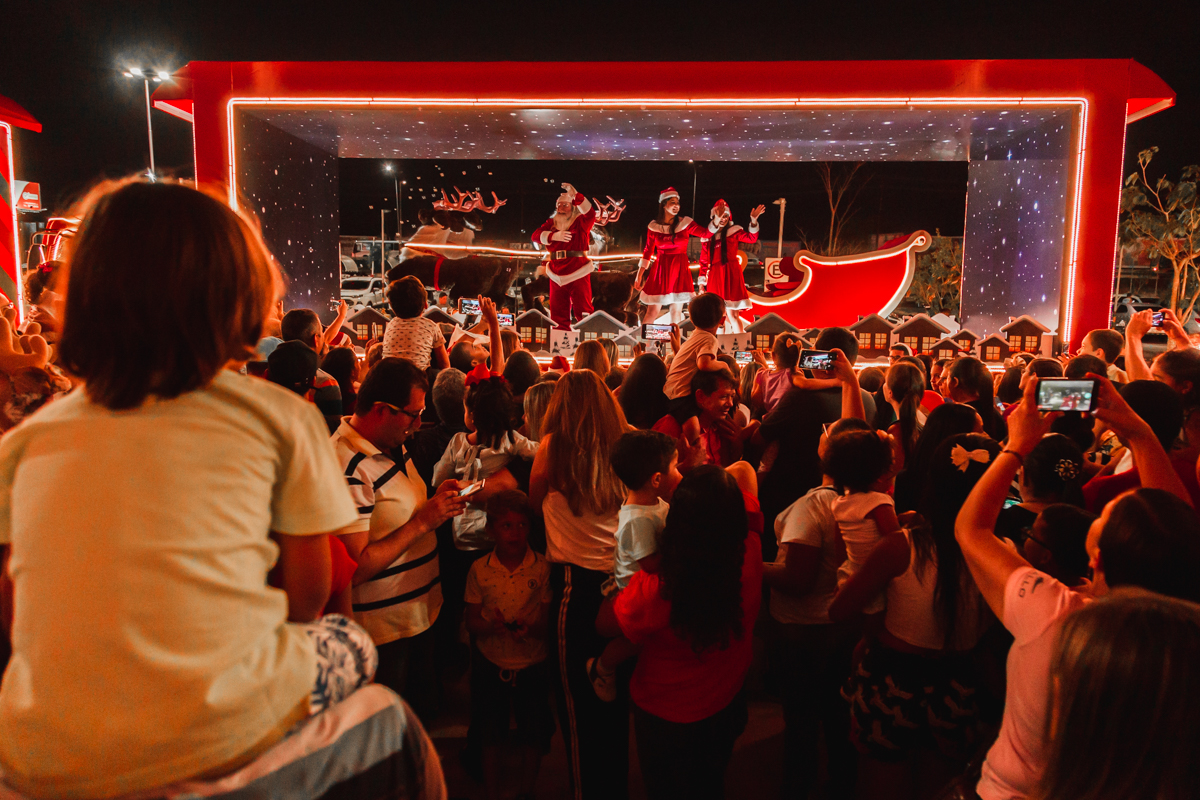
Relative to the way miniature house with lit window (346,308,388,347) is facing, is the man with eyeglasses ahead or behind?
ahead

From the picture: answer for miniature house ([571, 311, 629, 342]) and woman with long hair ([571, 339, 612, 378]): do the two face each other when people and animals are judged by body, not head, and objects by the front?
yes

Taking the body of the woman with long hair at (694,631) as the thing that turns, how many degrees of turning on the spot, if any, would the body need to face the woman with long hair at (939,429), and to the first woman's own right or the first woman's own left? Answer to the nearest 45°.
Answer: approximately 45° to the first woman's own right

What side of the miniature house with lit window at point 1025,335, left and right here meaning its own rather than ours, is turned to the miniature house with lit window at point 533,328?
right

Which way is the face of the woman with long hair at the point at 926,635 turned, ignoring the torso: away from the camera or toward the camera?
away from the camera

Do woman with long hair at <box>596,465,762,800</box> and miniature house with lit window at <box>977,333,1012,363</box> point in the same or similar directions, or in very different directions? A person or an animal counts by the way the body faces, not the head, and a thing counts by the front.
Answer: very different directions

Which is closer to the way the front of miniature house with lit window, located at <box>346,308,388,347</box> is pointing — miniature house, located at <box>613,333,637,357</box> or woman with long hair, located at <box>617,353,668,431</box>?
the woman with long hair

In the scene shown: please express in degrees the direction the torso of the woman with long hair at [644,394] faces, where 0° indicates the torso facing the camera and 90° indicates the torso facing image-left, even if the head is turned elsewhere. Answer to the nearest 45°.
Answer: approximately 180°

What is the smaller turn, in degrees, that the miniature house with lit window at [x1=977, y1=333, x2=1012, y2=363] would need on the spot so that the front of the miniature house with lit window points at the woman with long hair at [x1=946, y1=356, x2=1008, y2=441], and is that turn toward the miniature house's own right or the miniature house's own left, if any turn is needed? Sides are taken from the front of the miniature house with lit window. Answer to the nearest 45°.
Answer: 0° — it already faces them

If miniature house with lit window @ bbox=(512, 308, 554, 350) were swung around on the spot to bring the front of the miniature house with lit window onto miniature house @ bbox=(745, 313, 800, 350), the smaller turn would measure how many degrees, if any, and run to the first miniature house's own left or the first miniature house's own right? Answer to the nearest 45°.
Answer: approximately 90° to the first miniature house's own left

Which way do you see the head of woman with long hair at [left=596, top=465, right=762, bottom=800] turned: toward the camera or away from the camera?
away from the camera

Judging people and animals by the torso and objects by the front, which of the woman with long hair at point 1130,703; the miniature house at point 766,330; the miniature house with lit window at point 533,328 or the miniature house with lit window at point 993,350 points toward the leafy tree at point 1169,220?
the woman with long hair

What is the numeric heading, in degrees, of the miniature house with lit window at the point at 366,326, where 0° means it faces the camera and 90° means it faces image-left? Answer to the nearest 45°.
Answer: approximately 0°

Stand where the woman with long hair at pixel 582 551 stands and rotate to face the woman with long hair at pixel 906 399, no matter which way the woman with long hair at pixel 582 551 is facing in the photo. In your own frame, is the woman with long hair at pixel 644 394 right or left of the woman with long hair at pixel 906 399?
left
